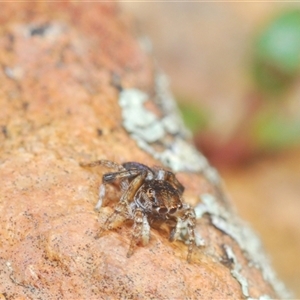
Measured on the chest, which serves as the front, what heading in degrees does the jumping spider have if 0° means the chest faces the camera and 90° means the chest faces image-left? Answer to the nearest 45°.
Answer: approximately 315°

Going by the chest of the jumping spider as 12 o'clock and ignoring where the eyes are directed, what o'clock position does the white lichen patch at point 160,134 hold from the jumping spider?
The white lichen patch is roughly at 7 o'clock from the jumping spider.

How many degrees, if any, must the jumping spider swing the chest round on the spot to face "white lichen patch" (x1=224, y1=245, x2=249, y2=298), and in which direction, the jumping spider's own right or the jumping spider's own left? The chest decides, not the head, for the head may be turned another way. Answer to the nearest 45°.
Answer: approximately 45° to the jumping spider's own left

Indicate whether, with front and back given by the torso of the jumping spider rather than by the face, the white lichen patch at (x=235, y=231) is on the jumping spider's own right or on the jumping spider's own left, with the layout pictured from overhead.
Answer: on the jumping spider's own left
